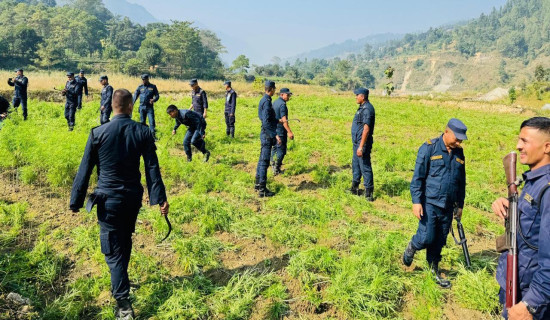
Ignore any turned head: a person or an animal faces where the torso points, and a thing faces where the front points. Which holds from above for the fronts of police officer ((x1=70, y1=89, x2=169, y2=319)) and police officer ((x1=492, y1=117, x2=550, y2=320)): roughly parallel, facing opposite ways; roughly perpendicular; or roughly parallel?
roughly perpendicular

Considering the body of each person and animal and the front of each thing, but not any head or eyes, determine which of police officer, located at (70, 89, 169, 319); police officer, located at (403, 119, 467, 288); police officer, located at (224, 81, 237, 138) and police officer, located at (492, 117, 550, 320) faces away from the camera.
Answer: police officer, located at (70, 89, 169, 319)

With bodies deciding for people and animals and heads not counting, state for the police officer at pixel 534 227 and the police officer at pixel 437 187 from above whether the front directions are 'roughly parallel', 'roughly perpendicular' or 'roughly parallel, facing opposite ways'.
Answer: roughly perpendicular

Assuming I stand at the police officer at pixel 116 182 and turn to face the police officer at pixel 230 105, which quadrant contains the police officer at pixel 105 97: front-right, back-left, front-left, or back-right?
front-left

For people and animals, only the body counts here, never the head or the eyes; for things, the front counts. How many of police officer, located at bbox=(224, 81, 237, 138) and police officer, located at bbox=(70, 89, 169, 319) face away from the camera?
1

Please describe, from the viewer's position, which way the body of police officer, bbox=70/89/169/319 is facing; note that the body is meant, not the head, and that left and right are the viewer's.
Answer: facing away from the viewer

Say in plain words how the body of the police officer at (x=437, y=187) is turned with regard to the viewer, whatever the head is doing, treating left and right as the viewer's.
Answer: facing the viewer and to the right of the viewer

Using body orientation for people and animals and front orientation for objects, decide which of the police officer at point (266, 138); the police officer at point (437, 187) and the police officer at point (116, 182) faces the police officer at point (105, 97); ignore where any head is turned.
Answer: the police officer at point (116, 182)

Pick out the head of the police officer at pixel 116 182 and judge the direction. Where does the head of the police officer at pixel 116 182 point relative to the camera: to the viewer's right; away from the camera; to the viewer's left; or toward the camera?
away from the camera
